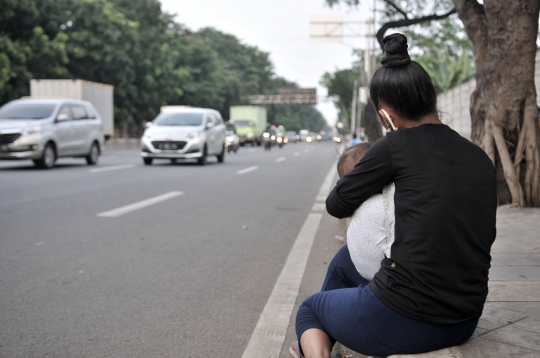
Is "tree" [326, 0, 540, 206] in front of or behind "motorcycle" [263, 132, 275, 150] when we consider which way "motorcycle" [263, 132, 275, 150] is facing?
in front

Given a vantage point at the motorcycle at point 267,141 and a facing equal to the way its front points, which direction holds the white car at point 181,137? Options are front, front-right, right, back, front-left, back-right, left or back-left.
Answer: front

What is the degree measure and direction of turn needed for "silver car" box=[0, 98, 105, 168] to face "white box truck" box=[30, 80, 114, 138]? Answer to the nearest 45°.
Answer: approximately 135° to its right

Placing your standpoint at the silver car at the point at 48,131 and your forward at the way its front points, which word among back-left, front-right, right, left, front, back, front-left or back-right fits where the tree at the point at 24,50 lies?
back-right

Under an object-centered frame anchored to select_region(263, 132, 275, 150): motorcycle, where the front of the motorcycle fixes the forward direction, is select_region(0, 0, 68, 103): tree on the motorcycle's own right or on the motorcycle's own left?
on the motorcycle's own right

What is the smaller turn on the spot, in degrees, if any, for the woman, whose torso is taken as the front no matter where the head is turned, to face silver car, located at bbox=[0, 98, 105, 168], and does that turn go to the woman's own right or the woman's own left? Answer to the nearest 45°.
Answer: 0° — they already face it

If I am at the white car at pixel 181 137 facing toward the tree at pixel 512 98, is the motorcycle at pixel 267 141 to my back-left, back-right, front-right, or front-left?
back-left

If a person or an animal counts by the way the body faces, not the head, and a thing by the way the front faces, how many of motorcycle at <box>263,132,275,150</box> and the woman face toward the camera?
1

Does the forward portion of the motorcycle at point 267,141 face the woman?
yes

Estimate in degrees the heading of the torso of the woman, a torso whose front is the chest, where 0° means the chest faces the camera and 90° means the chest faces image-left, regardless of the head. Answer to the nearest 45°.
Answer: approximately 135°

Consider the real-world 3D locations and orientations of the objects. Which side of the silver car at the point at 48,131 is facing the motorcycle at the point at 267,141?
back

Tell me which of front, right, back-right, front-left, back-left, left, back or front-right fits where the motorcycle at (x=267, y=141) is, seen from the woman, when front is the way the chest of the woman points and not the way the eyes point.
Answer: front-right

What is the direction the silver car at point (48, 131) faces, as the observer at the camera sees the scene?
facing the viewer and to the left of the viewer

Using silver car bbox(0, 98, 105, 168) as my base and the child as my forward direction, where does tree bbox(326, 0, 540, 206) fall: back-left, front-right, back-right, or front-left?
front-left

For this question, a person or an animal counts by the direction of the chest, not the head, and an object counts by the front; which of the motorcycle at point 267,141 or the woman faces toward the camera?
the motorcycle

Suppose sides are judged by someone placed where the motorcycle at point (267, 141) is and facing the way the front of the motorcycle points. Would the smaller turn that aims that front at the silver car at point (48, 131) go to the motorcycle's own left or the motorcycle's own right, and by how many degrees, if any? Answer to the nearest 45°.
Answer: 0° — it already faces it

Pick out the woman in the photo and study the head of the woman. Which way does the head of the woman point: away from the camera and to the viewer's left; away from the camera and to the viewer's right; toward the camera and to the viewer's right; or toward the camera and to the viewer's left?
away from the camera and to the viewer's left

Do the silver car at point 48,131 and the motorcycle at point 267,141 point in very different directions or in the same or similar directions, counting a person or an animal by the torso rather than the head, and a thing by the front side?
same or similar directions

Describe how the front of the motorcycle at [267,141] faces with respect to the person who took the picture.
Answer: facing the viewer
